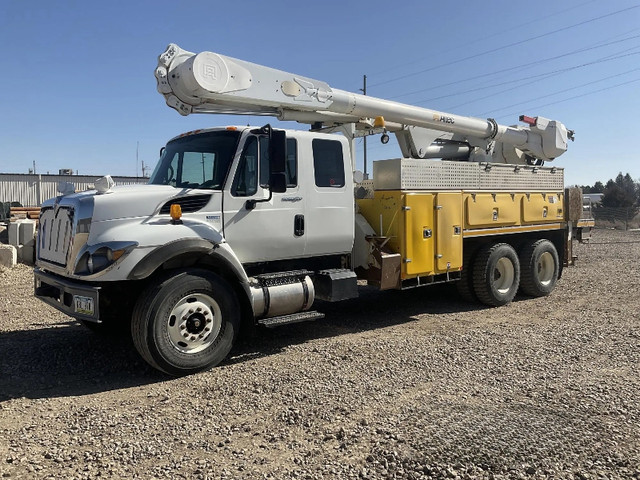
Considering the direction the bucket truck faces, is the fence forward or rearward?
rearward

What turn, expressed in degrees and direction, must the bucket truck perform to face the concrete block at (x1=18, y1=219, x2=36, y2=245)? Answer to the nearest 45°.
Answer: approximately 90° to its right

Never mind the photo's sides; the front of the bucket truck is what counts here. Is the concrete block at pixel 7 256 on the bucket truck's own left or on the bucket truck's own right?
on the bucket truck's own right

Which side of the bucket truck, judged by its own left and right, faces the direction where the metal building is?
right

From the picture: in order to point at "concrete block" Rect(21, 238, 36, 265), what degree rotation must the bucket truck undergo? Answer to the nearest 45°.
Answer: approximately 90° to its right
